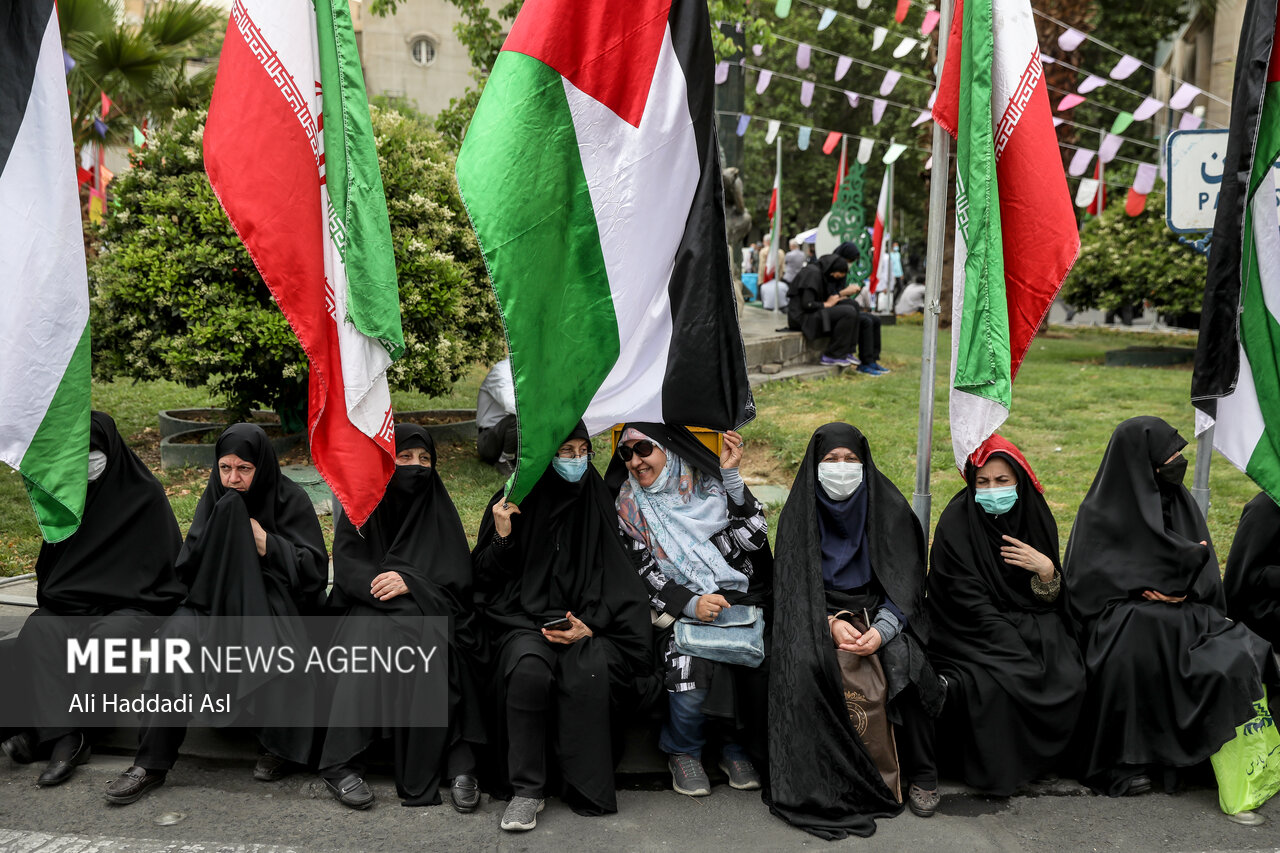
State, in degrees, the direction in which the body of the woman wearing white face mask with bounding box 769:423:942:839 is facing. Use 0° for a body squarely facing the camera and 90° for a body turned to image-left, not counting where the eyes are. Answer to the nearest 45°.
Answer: approximately 0°

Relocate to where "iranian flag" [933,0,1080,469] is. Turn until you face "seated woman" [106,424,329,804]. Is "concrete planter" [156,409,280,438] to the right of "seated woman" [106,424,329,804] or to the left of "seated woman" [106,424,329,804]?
right

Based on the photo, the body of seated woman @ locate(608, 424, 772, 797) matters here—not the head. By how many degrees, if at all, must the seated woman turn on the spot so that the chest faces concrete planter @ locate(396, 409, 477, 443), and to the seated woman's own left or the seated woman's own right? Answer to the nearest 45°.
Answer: approximately 135° to the seated woman's own right

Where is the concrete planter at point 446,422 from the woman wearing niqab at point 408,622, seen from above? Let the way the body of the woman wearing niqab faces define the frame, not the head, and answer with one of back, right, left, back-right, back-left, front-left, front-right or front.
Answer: back

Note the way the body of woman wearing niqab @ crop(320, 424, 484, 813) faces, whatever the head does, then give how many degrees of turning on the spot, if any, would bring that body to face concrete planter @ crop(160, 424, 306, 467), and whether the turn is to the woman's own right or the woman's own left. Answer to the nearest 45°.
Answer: approximately 180°

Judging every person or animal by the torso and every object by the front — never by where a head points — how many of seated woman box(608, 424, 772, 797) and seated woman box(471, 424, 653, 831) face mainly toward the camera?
2

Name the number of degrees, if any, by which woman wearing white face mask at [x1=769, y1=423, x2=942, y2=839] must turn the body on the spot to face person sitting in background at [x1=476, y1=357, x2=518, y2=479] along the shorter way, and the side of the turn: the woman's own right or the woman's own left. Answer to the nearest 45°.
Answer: approximately 135° to the woman's own right
